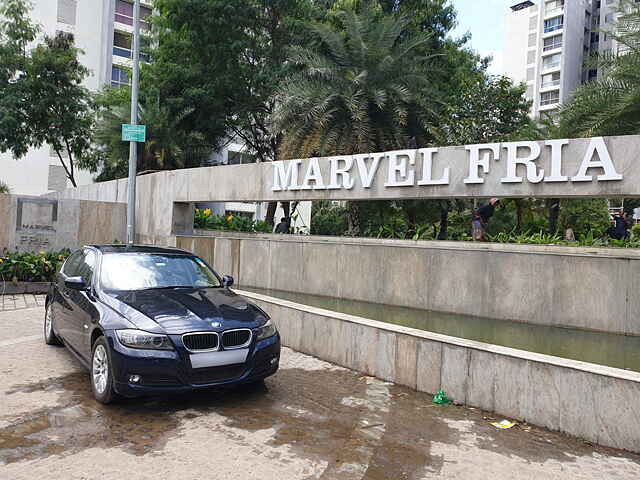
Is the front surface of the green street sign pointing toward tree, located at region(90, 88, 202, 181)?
no

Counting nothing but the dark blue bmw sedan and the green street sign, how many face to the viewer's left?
0

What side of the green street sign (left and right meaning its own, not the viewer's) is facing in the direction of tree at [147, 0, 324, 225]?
back

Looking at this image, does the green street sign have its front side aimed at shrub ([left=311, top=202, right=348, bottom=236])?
no

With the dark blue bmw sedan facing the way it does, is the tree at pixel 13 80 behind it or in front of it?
behind

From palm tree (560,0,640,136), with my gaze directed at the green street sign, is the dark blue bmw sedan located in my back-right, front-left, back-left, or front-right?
front-left

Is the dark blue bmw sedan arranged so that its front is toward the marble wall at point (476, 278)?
no

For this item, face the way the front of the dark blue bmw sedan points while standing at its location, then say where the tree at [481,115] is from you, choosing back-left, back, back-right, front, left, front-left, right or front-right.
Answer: left

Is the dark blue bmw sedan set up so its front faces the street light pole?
no

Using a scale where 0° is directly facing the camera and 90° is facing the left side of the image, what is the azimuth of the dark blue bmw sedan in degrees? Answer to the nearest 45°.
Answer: approximately 315°

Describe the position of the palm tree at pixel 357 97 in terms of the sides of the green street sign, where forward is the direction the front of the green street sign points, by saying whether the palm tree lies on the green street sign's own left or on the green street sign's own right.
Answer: on the green street sign's own left

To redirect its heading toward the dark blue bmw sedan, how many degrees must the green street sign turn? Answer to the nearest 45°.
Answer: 0° — it already faces it

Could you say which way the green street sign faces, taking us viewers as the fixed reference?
facing the viewer
